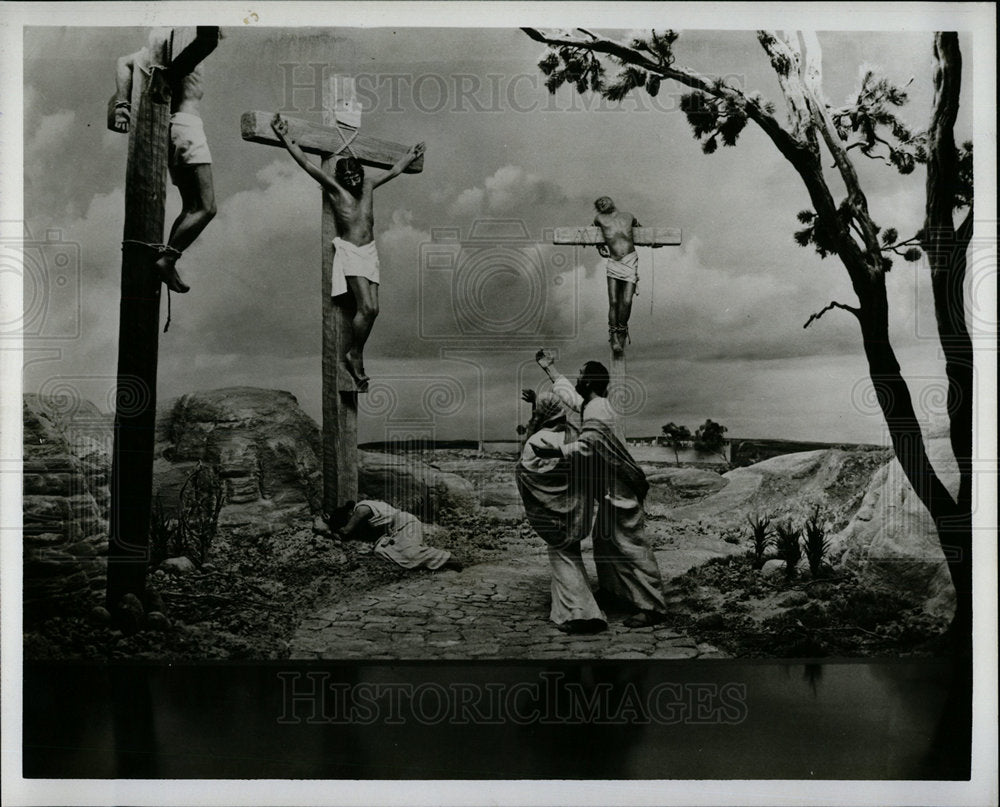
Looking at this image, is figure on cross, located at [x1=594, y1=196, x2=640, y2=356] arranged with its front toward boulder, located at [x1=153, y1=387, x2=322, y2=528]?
no

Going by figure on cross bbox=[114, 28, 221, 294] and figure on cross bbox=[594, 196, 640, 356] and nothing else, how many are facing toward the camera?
1

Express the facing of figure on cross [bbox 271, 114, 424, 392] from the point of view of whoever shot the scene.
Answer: facing the viewer and to the right of the viewer

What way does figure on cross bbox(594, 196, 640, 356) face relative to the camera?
toward the camera

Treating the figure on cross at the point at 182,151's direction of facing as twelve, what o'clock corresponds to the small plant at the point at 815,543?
The small plant is roughly at 2 o'clock from the figure on cross.

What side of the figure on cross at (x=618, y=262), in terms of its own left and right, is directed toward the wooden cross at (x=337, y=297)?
front

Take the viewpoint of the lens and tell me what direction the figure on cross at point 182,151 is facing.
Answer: facing away from the viewer and to the right of the viewer

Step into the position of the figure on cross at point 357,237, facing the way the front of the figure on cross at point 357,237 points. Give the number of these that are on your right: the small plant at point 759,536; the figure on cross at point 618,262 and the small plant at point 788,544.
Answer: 0

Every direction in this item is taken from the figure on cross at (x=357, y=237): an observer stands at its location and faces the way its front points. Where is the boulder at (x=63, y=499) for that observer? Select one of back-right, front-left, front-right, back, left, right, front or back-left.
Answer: back-right
